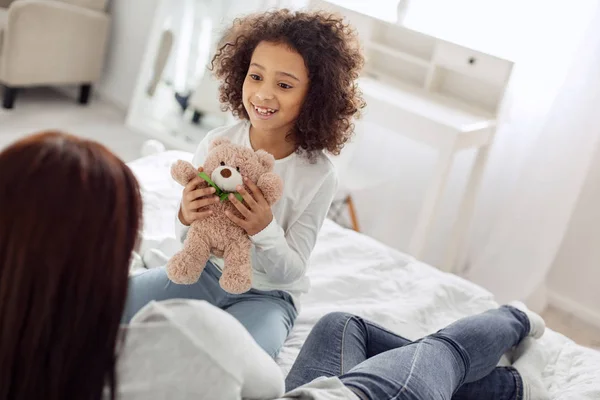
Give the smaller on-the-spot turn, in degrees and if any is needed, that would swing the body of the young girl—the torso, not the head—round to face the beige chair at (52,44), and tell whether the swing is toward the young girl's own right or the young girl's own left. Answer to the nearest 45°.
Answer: approximately 90° to the young girl's own right

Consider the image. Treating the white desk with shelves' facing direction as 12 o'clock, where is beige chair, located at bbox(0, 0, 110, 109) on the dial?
The beige chair is roughly at 2 o'clock from the white desk with shelves.

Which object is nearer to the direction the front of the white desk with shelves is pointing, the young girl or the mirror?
the young girl

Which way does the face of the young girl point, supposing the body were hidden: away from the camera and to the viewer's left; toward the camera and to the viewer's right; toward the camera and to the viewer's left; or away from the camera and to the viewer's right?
toward the camera and to the viewer's left

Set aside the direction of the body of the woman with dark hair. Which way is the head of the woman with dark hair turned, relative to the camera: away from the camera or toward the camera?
away from the camera
